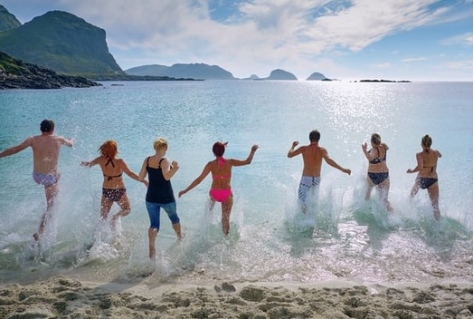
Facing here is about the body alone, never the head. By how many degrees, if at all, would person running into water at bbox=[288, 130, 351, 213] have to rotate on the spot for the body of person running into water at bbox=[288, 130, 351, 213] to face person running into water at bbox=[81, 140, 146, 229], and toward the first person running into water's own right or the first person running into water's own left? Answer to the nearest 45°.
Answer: approximately 135° to the first person running into water's own left

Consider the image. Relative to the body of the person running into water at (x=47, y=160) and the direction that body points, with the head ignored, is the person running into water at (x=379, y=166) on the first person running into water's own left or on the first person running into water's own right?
on the first person running into water's own right

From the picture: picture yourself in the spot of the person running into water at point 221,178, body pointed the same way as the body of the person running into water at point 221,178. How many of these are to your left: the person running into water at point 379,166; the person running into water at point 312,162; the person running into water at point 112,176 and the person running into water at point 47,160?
2

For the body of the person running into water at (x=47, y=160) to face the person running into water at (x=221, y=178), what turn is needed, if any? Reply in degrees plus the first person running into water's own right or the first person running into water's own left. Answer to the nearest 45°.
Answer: approximately 135° to the first person running into water's own right

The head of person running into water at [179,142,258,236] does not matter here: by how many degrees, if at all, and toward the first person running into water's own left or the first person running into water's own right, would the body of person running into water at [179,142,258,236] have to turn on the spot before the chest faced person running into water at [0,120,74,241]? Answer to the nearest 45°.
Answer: approximately 90° to the first person running into water's own left

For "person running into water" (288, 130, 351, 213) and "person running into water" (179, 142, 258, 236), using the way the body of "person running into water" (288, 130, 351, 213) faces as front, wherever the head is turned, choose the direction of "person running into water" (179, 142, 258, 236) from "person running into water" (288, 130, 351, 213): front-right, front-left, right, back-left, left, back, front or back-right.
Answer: back-left

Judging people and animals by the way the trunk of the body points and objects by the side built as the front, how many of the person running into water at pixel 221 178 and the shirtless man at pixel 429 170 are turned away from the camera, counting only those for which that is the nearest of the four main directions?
2

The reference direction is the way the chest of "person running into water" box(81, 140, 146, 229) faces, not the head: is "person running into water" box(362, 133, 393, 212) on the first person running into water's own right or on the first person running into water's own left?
on the first person running into water's own right

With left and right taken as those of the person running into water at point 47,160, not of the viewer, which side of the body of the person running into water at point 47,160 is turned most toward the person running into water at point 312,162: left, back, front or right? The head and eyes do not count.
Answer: right

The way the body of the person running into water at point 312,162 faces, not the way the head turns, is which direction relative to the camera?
away from the camera

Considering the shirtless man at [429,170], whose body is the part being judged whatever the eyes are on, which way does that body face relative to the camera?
away from the camera

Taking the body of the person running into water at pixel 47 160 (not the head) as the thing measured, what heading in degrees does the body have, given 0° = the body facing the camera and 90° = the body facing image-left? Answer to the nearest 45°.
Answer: approximately 180°

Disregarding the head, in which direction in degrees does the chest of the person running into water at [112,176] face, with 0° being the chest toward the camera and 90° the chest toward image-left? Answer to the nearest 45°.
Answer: approximately 180°

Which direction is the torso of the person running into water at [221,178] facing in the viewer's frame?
away from the camera
